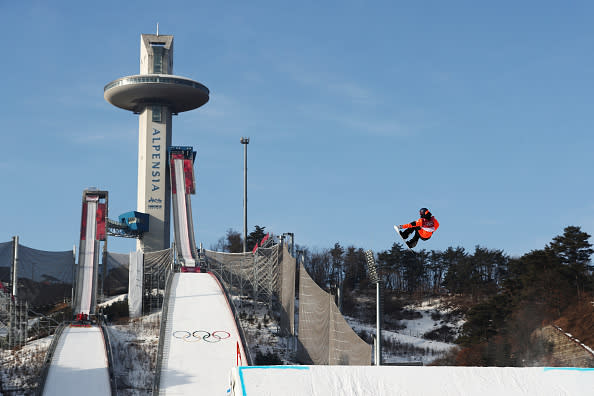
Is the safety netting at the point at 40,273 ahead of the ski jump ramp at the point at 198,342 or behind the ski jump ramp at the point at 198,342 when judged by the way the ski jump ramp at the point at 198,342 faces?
behind

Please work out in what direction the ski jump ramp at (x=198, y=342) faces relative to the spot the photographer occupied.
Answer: facing the viewer

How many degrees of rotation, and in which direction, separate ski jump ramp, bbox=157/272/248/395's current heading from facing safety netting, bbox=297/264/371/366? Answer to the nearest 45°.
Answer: approximately 90° to its left

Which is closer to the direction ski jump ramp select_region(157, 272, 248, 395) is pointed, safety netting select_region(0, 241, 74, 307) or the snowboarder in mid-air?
the snowboarder in mid-air

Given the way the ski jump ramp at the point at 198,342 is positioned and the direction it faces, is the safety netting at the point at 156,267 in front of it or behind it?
behind

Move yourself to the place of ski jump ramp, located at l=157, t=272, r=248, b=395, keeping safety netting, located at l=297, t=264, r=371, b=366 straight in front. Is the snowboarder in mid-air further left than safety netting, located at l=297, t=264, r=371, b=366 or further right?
right

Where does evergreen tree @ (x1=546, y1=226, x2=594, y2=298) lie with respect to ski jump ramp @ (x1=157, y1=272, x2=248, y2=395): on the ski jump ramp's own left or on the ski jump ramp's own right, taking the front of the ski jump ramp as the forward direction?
on the ski jump ramp's own left

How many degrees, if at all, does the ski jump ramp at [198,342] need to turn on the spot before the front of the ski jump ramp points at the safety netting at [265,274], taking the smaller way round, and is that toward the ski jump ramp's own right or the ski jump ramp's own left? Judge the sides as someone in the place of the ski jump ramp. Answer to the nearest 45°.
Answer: approximately 180°

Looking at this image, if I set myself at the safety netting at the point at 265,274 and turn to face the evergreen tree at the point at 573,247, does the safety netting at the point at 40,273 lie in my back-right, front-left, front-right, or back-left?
back-left
